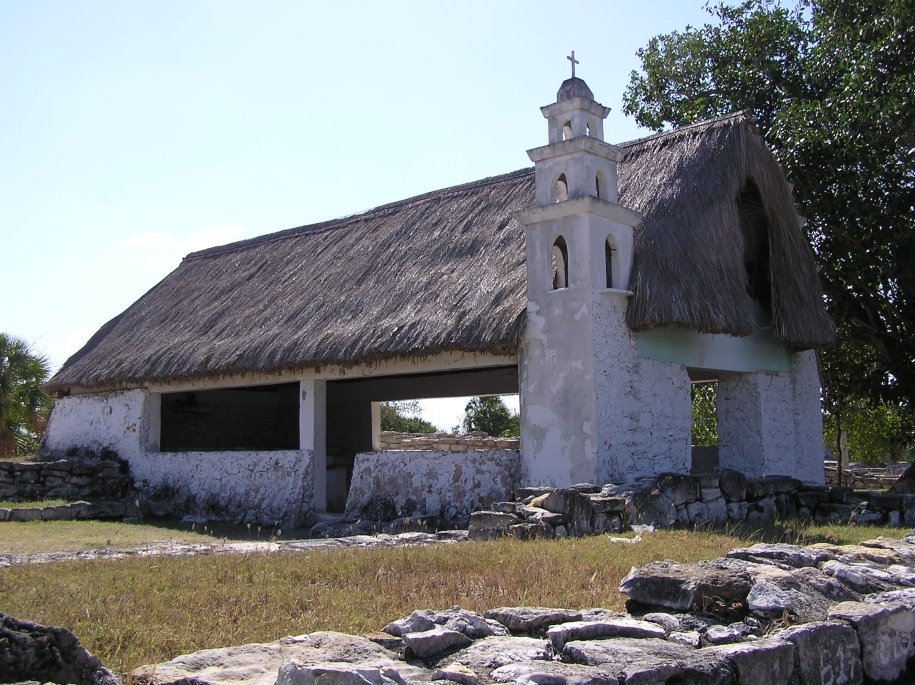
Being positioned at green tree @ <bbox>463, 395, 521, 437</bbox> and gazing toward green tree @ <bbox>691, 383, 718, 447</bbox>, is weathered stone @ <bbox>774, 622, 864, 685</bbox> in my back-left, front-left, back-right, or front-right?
front-right

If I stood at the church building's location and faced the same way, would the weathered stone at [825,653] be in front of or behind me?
in front

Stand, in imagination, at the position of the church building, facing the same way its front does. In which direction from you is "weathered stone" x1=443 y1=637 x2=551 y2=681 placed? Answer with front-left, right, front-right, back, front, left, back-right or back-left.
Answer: front-right

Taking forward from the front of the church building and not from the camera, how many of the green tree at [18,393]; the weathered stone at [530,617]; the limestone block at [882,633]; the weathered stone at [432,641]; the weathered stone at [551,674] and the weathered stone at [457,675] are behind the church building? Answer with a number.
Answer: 1

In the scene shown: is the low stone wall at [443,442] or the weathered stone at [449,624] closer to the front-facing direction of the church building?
the weathered stone

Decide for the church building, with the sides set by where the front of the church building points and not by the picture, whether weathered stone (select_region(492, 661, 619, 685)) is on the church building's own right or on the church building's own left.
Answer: on the church building's own right

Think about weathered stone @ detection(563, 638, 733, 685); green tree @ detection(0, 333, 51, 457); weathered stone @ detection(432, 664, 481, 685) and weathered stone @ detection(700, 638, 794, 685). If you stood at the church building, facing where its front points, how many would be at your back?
1

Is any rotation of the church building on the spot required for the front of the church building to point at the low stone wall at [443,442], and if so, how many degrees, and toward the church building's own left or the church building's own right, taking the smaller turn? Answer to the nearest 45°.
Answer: approximately 135° to the church building's own left

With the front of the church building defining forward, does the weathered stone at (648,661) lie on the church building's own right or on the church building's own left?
on the church building's own right

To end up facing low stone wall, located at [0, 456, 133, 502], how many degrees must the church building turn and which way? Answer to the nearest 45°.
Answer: approximately 135° to its right

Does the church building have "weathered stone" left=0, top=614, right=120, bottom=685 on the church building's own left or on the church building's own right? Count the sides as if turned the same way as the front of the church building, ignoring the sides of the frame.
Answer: on the church building's own right

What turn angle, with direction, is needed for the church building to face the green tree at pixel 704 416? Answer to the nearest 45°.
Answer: approximately 90° to its left

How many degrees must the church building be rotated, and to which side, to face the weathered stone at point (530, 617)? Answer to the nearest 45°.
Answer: approximately 45° to its right

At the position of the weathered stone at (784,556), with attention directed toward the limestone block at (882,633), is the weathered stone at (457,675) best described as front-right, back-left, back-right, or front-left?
front-right

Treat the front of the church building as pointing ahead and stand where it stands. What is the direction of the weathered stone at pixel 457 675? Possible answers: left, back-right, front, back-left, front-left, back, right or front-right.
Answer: front-right

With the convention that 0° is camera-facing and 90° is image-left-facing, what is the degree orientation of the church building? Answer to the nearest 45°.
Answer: approximately 315°
